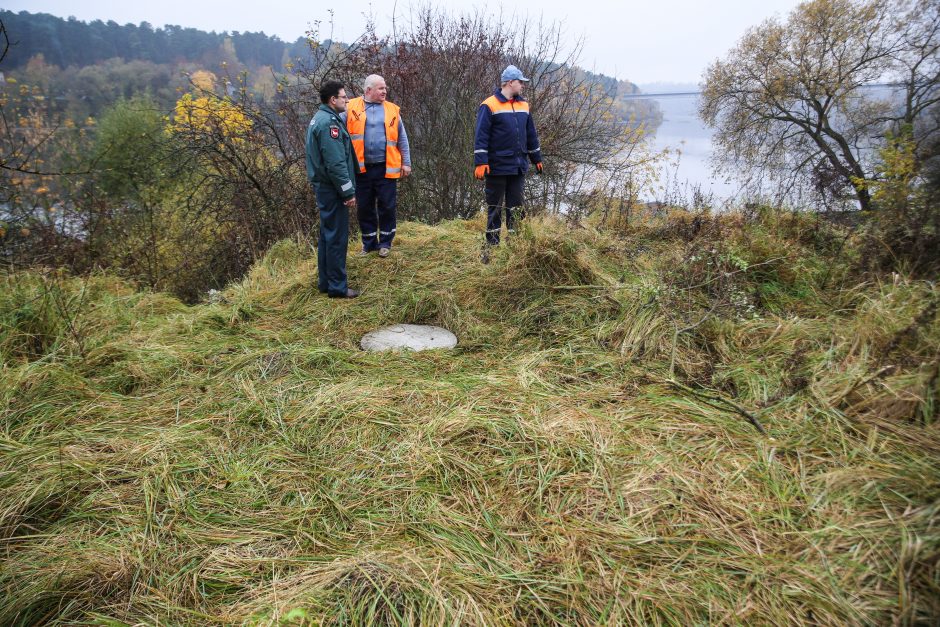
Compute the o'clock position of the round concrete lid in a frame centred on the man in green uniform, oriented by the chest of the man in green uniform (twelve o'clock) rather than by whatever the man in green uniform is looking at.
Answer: The round concrete lid is roughly at 2 o'clock from the man in green uniform.

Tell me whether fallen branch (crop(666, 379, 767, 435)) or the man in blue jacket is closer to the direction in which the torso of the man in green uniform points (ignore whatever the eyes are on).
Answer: the man in blue jacket

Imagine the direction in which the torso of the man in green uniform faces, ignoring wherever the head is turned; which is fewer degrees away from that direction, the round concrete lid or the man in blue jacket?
the man in blue jacket

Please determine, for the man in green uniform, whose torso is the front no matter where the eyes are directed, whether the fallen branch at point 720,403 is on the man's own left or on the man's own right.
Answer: on the man's own right

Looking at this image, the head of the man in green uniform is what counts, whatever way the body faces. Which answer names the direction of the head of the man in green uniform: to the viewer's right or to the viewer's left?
to the viewer's right

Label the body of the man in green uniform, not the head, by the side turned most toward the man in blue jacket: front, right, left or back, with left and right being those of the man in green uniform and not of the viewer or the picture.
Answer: front

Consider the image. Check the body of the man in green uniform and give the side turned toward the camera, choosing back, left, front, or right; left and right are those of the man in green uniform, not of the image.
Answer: right
